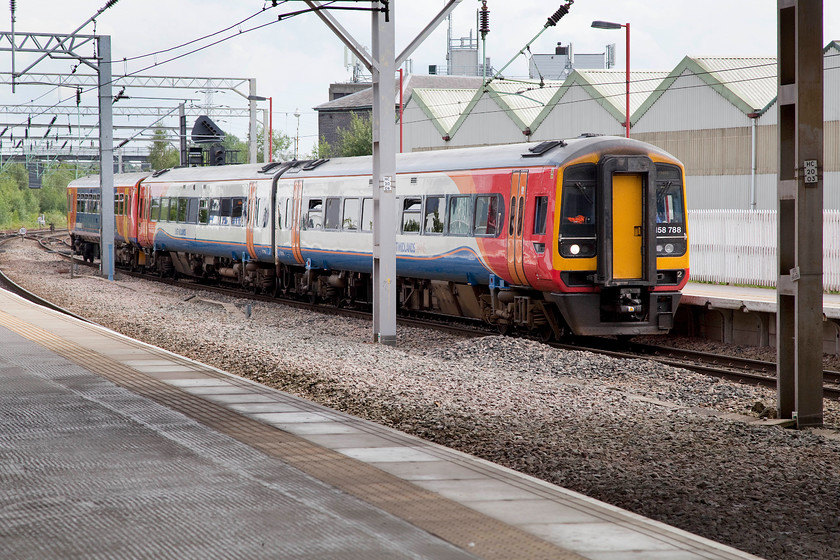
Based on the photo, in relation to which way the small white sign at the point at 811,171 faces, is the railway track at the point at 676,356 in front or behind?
behind

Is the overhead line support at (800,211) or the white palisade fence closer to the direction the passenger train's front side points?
the overhead line support

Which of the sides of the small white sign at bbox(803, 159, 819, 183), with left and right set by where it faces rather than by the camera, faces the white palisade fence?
back

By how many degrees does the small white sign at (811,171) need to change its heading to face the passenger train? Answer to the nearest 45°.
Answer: approximately 135° to its right

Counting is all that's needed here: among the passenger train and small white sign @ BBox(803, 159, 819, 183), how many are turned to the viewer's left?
0

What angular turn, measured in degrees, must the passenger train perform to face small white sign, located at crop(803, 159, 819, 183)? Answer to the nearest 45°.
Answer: approximately 45° to its right

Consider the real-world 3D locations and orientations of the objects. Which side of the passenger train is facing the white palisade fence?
front

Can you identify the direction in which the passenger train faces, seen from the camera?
facing the viewer and to the right of the viewer

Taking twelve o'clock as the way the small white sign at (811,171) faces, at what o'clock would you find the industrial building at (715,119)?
The industrial building is roughly at 6 o'clock from the small white sign.
